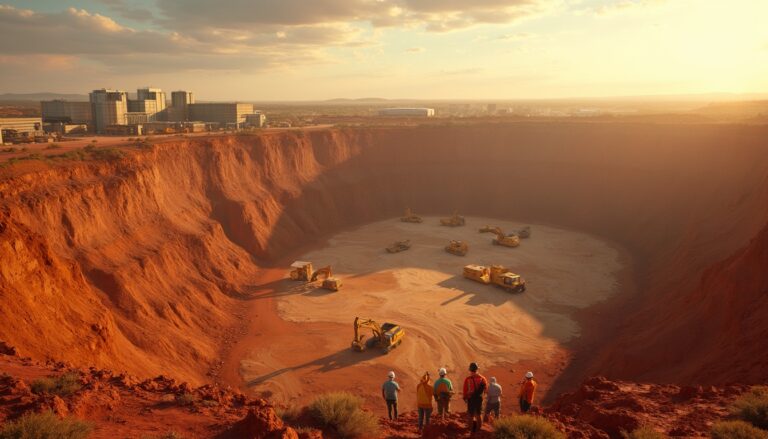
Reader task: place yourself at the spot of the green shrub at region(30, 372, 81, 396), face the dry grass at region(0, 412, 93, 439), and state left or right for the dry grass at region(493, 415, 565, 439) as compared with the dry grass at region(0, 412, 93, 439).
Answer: left

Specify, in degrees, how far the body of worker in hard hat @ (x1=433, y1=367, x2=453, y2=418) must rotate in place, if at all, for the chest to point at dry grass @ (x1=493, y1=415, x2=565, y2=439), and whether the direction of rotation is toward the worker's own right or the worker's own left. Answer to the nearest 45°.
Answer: approximately 135° to the worker's own right

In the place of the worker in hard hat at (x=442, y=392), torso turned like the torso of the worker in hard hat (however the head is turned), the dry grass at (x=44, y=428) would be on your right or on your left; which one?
on your left

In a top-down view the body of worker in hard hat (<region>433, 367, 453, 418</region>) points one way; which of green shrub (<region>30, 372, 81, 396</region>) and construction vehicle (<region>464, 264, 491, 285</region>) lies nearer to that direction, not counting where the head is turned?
the construction vehicle

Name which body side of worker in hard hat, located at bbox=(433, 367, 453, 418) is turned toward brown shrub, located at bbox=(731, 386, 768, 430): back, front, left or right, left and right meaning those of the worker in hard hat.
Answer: right

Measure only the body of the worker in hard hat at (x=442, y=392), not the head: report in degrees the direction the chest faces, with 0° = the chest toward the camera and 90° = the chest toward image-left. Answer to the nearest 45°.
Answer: approximately 180°

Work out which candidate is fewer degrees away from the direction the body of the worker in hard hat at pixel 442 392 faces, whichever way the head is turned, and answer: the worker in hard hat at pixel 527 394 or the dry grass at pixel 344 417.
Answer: the worker in hard hat
